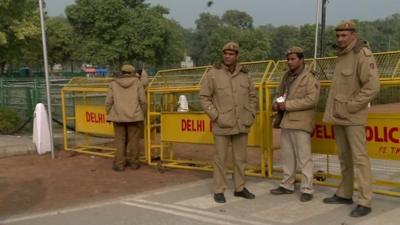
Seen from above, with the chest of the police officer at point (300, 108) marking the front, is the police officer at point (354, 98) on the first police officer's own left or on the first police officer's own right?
on the first police officer's own left

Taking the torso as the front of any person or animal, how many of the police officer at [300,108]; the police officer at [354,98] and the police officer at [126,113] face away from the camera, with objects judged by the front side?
1

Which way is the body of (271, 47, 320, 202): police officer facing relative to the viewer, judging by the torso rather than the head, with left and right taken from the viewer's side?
facing the viewer and to the left of the viewer

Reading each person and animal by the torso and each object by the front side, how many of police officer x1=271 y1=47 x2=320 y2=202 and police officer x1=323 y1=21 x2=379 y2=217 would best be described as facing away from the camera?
0

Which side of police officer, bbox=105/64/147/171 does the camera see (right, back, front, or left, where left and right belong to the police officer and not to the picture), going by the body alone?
back

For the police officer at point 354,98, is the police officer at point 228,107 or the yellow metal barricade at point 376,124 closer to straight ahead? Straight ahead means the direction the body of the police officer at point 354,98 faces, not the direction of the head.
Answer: the police officer

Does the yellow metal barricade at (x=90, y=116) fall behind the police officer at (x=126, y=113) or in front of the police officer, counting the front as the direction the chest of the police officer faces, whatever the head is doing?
in front

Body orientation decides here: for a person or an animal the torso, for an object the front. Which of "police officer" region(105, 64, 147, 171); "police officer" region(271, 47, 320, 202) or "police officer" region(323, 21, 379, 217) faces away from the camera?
"police officer" region(105, 64, 147, 171)
